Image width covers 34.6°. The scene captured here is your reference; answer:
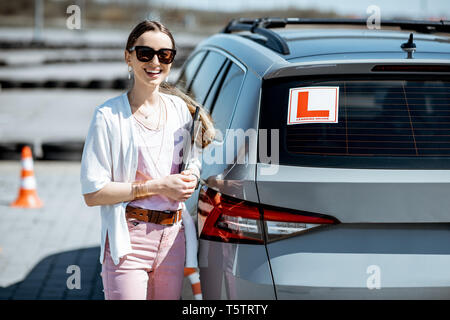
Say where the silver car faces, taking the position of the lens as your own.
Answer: facing away from the viewer and to the left of the viewer
